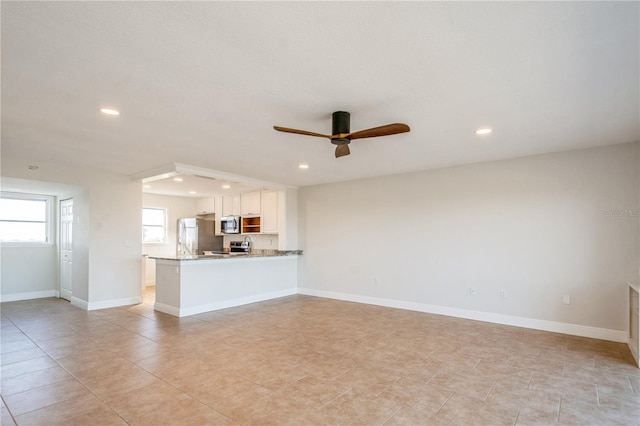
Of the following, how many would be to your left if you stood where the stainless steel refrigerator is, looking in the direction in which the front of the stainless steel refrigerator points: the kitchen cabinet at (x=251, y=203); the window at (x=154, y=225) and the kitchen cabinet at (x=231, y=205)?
2

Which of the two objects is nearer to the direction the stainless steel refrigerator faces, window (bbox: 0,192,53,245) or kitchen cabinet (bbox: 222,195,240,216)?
the window

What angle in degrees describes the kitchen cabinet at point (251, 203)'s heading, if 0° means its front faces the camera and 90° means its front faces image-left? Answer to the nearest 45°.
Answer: approximately 45°

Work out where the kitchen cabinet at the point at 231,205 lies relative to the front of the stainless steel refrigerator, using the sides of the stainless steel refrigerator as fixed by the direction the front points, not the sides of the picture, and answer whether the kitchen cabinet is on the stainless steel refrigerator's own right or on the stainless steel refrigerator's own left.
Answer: on the stainless steel refrigerator's own left
